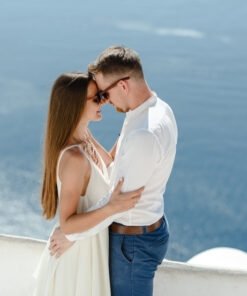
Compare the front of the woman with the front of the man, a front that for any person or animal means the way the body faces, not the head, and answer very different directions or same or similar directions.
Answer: very different directions

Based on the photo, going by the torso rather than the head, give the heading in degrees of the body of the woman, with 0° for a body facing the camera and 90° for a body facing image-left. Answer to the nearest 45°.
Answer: approximately 270°

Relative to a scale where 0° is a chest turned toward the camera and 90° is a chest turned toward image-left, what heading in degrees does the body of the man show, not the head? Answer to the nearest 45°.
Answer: approximately 90°

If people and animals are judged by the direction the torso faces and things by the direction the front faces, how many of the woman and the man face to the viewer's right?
1

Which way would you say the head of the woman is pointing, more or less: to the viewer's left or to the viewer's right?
to the viewer's right

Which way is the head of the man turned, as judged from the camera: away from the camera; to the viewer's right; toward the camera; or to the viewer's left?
to the viewer's left
